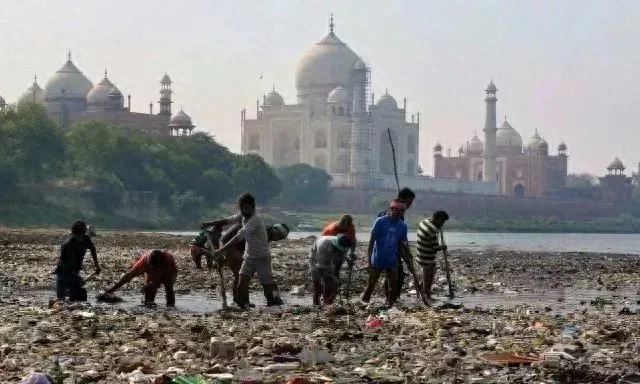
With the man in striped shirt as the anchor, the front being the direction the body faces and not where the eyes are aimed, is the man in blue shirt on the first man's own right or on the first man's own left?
on the first man's own right
